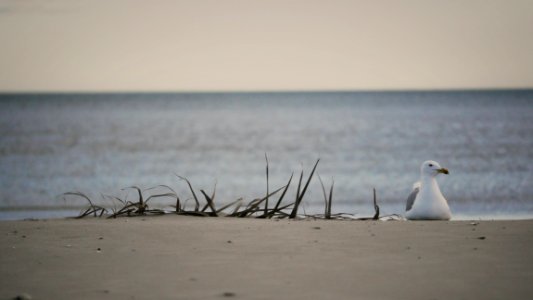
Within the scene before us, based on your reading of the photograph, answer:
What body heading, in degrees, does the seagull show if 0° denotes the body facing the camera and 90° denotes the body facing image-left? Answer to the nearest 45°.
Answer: approximately 315°
